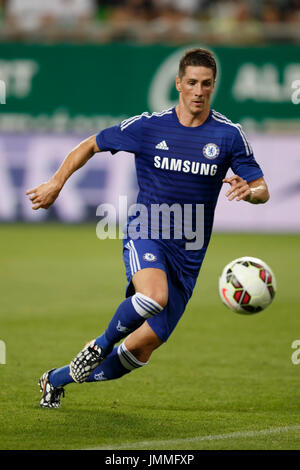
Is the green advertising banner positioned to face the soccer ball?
yes

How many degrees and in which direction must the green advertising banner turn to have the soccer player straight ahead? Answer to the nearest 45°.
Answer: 0° — it already faces them

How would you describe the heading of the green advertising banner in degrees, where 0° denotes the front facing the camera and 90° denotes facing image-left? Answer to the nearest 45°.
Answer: approximately 0°
